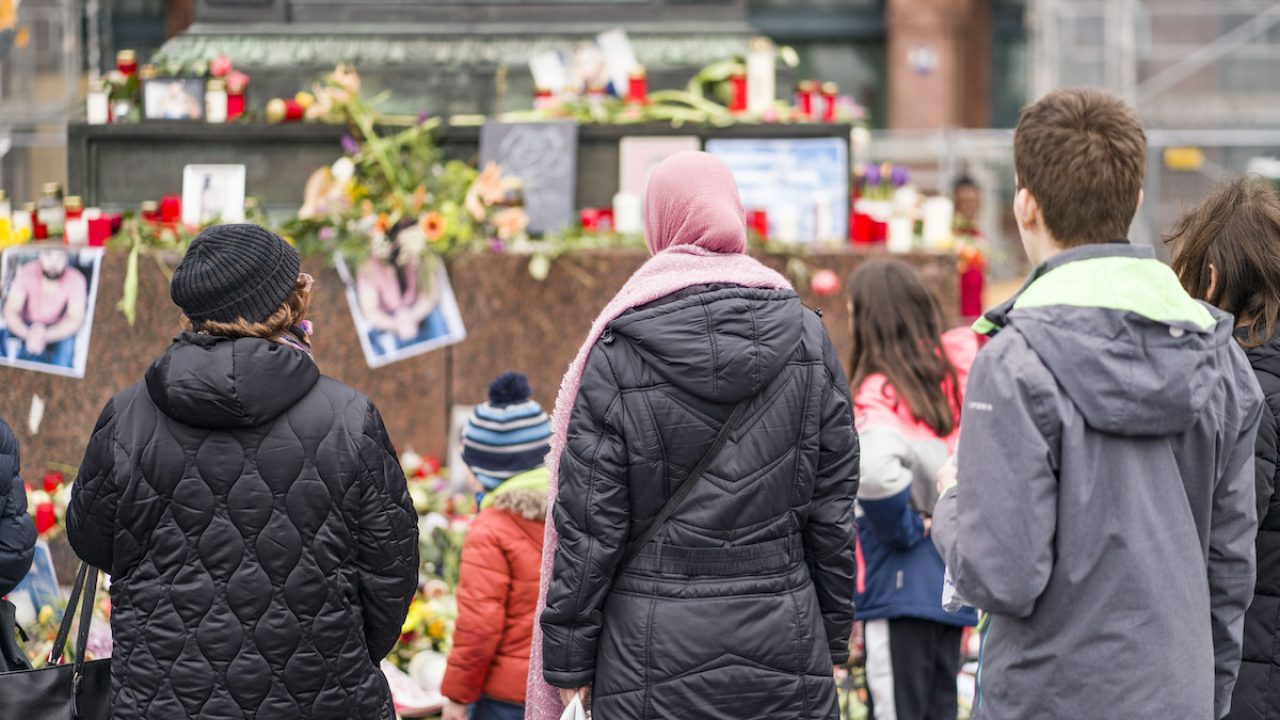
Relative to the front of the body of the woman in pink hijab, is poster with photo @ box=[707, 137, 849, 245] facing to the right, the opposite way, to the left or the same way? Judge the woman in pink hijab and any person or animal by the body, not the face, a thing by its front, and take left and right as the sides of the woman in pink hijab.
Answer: the opposite way

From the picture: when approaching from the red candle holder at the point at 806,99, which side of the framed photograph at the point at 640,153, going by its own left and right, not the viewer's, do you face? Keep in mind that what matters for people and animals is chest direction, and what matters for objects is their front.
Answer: left

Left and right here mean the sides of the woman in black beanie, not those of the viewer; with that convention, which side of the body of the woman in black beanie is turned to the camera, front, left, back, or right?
back

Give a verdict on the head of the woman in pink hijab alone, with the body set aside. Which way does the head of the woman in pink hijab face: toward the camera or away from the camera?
away from the camera

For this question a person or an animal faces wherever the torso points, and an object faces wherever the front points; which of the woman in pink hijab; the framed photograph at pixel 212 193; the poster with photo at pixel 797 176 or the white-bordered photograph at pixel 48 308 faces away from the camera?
the woman in pink hijab

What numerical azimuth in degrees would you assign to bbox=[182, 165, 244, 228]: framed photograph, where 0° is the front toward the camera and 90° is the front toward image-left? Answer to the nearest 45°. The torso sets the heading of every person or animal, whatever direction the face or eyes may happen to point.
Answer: approximately 0°

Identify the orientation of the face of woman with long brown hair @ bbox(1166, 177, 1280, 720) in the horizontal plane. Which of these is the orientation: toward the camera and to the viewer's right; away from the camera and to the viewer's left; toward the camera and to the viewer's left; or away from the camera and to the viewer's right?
away from the camera and to the viewer's left

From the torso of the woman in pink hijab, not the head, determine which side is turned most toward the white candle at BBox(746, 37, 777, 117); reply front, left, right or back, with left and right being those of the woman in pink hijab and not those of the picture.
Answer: front
